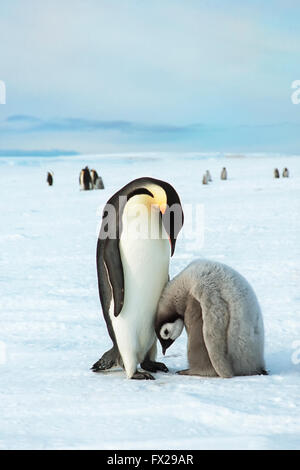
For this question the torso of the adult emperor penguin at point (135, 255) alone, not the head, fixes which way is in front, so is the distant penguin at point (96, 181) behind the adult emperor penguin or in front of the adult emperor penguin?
behind

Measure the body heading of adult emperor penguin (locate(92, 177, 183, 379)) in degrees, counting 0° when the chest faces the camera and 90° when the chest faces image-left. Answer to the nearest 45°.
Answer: approximately 315°

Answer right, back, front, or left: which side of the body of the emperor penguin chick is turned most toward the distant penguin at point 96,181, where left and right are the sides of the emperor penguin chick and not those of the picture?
right

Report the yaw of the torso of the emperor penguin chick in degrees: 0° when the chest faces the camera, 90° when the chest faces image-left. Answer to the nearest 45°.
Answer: approximately 90°

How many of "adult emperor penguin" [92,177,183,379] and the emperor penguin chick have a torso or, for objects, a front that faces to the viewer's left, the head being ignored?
1

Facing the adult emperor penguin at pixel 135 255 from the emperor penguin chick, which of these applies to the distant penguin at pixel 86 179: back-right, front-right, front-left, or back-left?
front-right

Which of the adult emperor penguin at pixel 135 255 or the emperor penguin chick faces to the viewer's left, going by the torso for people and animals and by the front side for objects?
the emperor penguin chick

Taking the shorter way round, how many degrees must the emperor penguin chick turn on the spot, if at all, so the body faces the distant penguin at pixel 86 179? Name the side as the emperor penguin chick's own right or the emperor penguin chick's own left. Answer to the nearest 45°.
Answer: approximately 90° to the emperor penguin chick's own right
